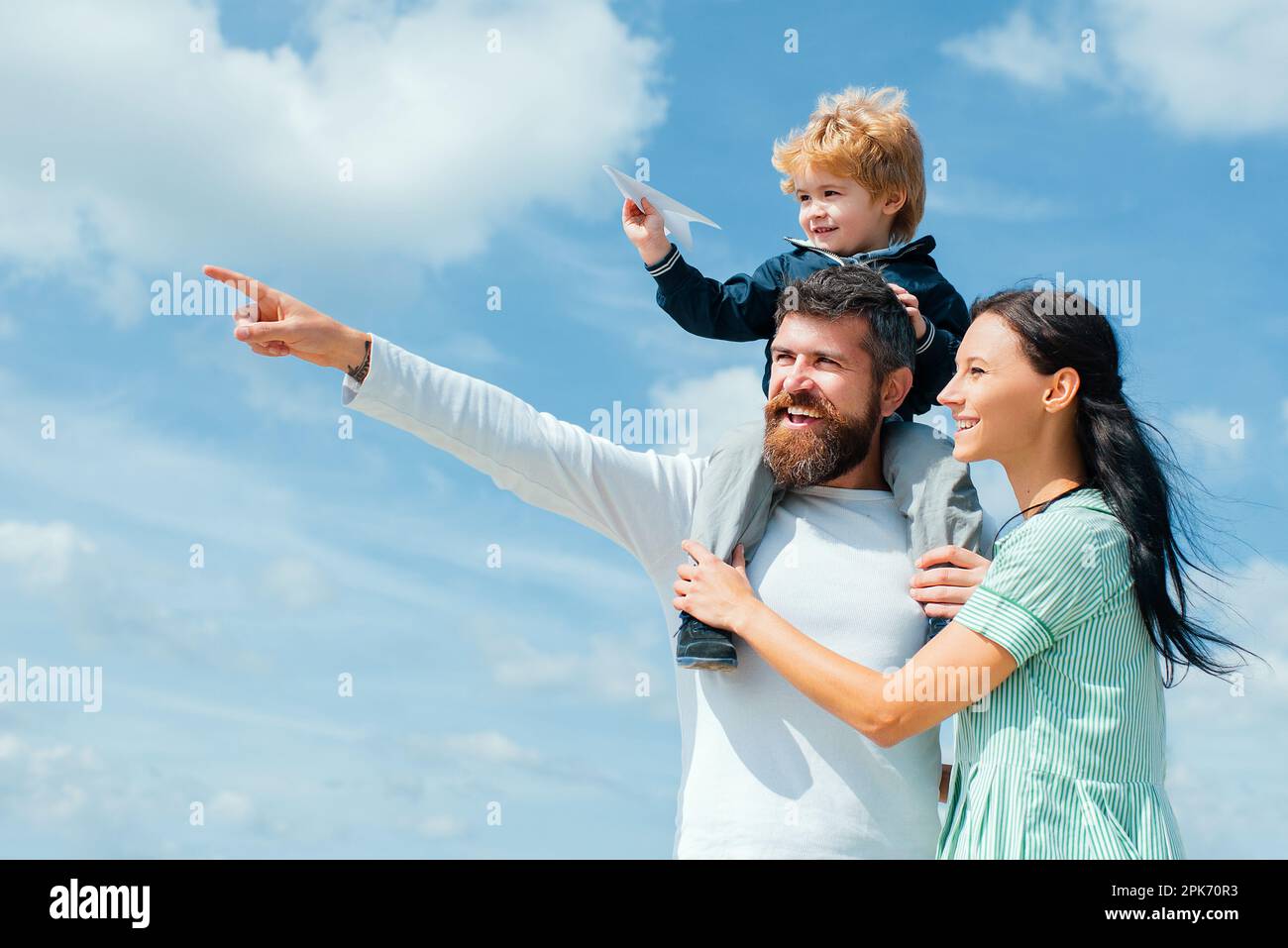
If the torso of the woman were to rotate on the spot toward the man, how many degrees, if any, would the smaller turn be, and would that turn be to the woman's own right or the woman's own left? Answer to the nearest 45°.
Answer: approximately 45° to the woman's own right

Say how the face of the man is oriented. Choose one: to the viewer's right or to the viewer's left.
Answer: to the viewer's left

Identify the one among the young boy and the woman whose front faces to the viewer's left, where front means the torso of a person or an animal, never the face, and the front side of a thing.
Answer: the woman

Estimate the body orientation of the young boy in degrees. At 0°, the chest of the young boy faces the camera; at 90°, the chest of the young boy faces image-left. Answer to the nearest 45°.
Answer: approximately 0°

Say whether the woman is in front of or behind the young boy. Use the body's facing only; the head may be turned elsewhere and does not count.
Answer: in front

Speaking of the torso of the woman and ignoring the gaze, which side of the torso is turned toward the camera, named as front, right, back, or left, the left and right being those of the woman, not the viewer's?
left

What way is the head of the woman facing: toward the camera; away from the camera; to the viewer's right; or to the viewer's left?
to the viewer's left
